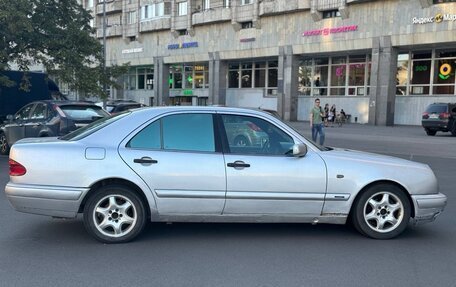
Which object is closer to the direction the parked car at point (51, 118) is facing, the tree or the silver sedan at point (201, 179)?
the tree

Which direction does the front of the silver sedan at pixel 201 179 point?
to the viewer's right

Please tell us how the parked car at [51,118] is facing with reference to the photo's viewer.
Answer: facing away from the viewer and to the left of the viewer

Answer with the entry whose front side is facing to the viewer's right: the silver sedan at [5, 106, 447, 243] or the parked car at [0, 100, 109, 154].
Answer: the silver sedan

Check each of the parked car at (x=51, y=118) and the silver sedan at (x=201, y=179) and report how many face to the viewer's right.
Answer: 1

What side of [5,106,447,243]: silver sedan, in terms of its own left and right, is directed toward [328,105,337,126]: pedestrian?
left

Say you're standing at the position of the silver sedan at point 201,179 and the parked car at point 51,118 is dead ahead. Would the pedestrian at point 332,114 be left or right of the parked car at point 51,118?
right

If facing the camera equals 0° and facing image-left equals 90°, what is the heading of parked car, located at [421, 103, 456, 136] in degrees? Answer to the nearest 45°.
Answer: approximately 225°

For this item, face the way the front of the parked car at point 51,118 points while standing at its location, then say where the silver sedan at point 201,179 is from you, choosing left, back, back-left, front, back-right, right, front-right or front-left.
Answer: back-left
